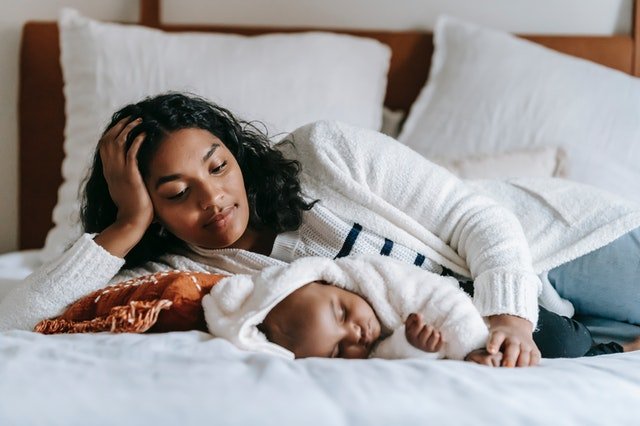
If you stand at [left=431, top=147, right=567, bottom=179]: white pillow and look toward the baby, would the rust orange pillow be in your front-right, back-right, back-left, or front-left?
front-right

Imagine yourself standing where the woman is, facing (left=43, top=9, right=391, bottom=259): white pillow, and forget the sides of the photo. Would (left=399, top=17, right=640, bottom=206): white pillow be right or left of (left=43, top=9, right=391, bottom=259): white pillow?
right

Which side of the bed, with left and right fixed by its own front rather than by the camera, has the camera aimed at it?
front
